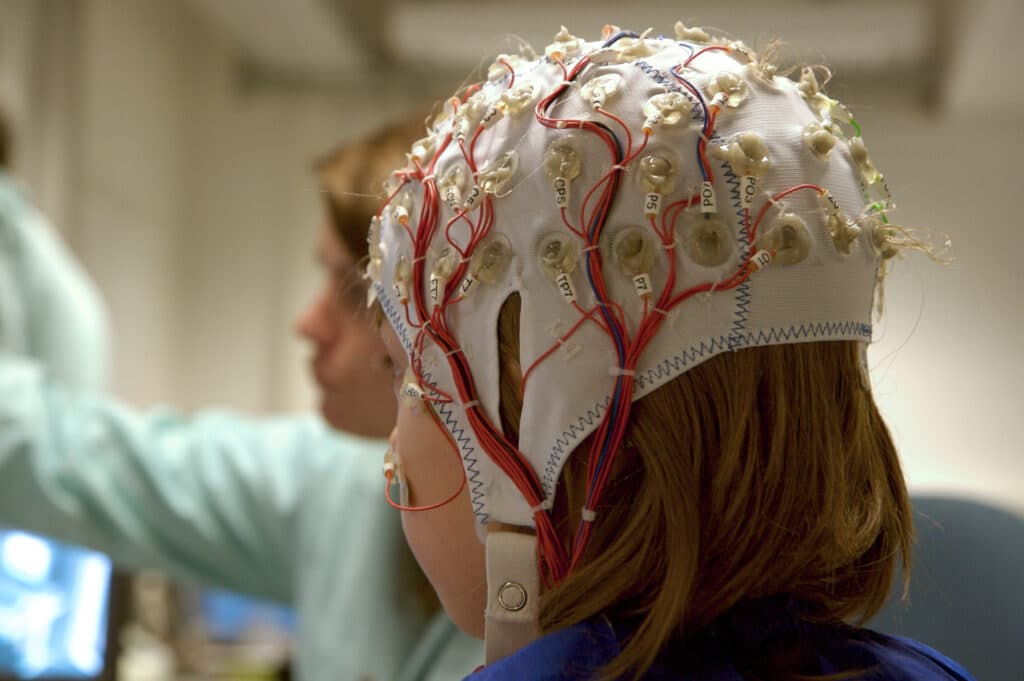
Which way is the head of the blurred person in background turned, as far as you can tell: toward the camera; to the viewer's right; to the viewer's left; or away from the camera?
to the viewer's left

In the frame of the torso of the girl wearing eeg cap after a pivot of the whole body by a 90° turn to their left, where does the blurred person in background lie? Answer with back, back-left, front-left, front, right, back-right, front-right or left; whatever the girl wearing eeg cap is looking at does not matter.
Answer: right

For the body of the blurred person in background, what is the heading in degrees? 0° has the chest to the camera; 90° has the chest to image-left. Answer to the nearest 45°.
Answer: approximately 90°

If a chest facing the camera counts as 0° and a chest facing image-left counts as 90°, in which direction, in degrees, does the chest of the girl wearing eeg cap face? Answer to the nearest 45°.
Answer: approximately 135°

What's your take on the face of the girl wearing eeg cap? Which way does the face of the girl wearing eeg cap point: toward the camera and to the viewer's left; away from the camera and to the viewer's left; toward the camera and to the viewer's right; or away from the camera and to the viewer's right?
away from the camera and to the viewer's left
